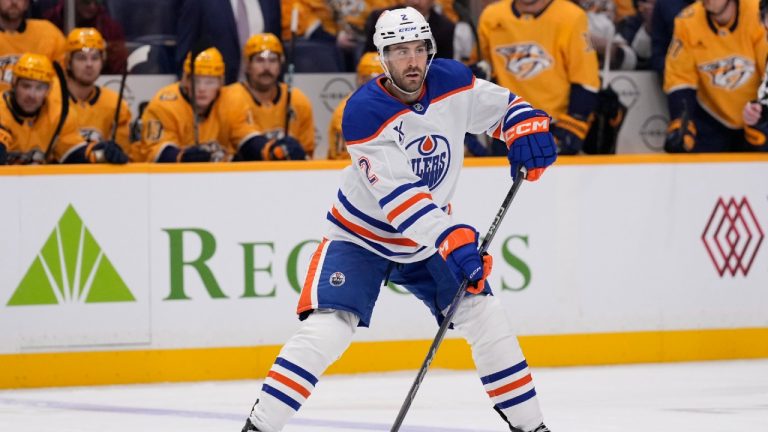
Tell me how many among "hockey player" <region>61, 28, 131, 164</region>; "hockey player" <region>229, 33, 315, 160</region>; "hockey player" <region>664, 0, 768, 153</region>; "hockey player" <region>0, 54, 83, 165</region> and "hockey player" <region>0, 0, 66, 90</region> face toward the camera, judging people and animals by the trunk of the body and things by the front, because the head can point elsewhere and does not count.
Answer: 5

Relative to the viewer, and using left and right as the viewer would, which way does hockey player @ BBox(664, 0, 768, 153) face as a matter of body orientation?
facing the viewer

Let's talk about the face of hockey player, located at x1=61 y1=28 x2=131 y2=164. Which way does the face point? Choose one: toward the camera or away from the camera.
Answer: toward the camera

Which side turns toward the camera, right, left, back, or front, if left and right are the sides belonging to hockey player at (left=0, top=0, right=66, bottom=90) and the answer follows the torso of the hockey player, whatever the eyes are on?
front

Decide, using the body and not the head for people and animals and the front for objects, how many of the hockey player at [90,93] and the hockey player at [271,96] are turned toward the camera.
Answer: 2

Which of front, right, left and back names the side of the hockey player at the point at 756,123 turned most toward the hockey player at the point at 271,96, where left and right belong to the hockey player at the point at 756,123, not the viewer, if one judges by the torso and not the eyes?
right

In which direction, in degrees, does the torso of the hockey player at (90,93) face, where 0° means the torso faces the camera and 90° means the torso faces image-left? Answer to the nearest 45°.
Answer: approximately 0°

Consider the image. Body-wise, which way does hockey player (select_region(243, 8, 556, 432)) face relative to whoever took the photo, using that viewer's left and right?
facing the viewer and to the right of the viewer

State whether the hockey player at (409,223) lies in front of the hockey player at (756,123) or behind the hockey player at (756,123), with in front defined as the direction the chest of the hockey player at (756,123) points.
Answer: in front

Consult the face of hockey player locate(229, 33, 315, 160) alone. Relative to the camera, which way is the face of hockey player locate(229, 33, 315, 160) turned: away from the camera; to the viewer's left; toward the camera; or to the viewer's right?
toward the camera
